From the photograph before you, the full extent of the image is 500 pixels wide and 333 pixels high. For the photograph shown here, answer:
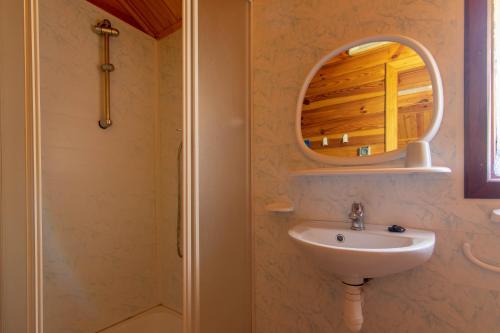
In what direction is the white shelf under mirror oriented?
toward the camera

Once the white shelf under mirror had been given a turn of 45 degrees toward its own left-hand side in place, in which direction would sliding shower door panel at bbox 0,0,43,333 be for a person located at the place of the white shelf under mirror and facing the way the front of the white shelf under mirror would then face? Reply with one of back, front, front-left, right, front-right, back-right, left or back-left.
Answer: right

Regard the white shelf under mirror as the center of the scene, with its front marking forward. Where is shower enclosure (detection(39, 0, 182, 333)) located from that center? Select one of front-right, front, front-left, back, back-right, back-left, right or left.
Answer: right

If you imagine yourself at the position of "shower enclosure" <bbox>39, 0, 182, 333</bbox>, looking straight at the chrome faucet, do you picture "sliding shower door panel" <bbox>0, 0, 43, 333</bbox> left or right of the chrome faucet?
right
